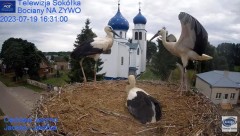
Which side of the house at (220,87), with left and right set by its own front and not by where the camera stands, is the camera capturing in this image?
front

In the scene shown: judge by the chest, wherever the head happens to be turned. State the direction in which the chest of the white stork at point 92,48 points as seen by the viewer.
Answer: to the viewer's right

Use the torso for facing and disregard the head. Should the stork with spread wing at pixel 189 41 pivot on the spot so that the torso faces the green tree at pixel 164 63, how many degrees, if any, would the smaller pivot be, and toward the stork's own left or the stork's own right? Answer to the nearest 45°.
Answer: approximately 90° to the stork's own right

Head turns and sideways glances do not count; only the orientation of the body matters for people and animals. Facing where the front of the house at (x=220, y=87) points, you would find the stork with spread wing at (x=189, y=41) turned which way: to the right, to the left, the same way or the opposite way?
to the right

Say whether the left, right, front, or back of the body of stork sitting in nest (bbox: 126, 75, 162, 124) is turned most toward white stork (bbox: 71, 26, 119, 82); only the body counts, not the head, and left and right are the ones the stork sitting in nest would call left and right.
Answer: front

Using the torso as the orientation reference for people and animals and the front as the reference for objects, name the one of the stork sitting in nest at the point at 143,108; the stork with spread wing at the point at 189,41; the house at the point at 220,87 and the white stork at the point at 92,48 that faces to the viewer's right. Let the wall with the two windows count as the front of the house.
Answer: the white stork

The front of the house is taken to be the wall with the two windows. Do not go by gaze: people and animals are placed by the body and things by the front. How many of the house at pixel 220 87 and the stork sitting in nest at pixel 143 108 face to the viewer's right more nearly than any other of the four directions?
0

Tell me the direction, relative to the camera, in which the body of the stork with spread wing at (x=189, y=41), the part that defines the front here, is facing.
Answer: to the viewer's left

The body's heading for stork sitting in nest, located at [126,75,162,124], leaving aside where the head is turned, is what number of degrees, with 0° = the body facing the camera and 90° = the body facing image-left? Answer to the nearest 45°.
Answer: approximately 135°

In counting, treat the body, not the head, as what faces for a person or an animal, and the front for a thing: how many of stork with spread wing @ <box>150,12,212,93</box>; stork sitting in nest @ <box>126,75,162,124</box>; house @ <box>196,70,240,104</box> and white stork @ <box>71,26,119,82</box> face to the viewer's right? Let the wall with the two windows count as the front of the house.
1

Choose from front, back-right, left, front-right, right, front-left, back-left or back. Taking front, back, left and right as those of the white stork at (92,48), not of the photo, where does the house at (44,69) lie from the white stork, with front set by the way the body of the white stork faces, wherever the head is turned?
left

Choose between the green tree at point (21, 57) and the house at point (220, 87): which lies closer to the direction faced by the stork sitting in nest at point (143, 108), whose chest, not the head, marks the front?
the green tree

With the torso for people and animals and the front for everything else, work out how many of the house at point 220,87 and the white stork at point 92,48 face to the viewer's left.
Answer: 0

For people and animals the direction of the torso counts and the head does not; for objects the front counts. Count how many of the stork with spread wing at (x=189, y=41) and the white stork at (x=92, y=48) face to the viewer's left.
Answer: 1
